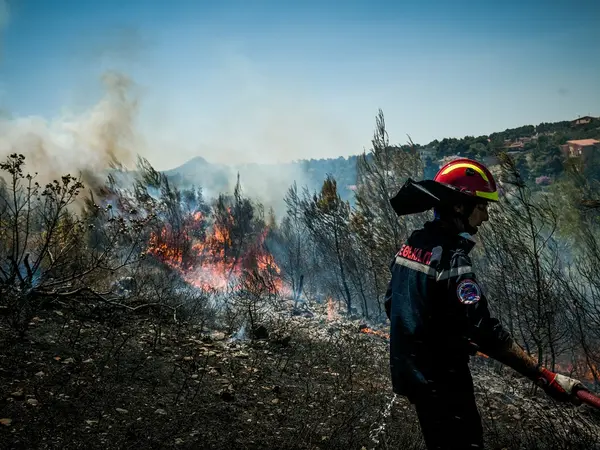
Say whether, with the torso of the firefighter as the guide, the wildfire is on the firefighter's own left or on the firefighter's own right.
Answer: on the firefighter's own left

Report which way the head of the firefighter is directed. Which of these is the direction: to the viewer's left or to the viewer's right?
to the viewer's right

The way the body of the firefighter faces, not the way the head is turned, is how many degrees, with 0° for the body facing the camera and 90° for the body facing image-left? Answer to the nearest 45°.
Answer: approximately 225°

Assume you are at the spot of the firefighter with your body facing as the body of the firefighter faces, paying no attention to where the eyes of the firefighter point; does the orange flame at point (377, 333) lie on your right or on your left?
on your left
